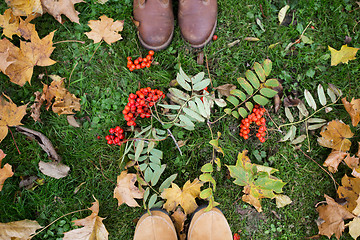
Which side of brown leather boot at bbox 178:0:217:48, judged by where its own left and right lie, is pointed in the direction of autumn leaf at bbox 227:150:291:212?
front

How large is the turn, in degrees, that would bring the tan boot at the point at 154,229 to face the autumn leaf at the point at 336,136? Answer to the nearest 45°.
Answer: approximately 90° to its right

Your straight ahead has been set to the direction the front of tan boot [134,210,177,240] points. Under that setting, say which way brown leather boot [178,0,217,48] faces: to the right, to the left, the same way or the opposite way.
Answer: the opposite way

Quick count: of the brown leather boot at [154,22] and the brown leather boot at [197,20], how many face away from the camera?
0

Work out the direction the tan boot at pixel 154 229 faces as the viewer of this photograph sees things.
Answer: facing away from the viewer

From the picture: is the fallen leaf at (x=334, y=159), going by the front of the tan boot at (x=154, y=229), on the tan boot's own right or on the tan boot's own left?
on the tan boot's own right

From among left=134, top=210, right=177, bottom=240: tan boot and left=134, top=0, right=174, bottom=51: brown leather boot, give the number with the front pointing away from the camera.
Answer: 1

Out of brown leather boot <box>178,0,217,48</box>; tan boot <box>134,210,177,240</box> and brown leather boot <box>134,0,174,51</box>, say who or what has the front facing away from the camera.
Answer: the tan boot

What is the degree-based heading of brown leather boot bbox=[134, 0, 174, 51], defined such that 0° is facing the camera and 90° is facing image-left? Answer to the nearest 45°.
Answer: approximately 0°
